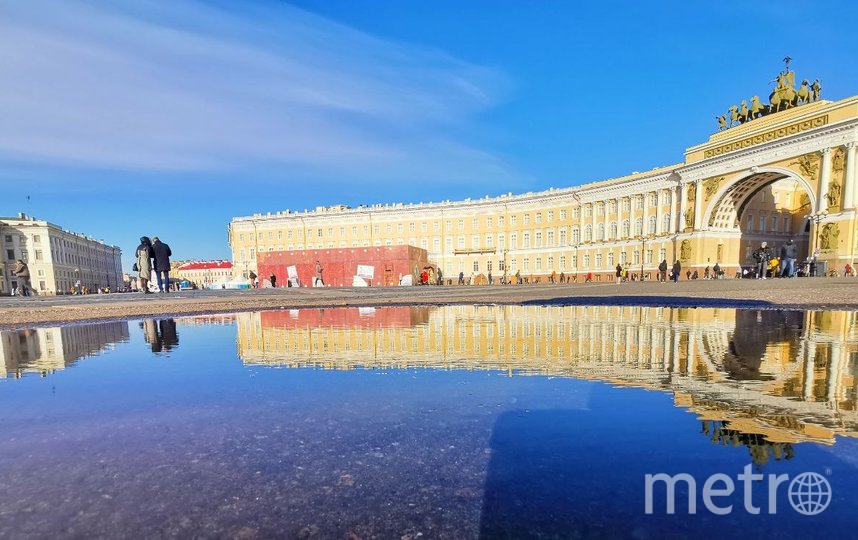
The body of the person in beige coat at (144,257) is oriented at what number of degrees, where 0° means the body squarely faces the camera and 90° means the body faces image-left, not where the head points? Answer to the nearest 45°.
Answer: approximately 180°

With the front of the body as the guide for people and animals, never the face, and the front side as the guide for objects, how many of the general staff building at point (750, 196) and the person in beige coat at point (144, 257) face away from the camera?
1

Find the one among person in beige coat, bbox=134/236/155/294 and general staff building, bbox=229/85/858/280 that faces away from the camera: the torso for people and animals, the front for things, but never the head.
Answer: the person in beige coat

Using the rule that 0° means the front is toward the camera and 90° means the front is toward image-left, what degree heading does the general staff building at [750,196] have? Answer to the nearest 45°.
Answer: approximately 45°

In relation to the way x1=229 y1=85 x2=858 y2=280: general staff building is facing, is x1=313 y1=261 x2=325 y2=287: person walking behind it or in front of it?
in front

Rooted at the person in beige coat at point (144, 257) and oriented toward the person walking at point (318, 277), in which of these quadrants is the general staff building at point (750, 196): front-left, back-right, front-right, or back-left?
front-right

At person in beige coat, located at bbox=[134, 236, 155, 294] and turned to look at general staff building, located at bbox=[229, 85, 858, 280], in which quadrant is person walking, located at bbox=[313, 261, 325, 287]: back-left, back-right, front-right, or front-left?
front-left

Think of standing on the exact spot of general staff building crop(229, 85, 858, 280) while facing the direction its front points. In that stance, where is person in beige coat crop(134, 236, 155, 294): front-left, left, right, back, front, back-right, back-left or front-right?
front
